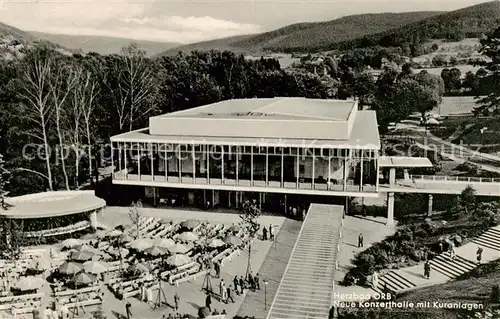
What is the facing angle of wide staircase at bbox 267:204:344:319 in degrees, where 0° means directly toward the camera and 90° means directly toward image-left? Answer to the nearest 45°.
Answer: approximately 0°

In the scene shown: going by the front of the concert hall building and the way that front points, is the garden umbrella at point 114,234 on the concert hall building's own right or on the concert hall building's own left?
on the concert hall building's own right

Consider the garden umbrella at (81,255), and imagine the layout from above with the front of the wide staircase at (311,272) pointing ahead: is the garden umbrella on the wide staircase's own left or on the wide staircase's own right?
on the wide staircase's own right

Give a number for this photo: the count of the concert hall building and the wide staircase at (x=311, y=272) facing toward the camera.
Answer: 2

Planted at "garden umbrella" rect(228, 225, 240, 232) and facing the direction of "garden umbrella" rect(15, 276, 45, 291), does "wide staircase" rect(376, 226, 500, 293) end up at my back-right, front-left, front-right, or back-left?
back-left

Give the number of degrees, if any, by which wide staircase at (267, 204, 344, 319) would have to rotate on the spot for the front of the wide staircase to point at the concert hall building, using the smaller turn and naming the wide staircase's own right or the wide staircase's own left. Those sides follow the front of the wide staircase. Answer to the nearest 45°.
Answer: approximately 180°

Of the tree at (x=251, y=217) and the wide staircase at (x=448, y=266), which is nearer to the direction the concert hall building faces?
the tree

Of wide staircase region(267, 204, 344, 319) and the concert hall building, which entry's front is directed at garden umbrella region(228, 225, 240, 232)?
the concert hall building

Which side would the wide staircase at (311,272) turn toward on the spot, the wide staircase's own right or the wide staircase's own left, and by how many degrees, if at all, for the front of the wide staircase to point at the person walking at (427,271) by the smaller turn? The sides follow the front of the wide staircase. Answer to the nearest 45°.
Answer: approximately 90° to the wide staircase's own left

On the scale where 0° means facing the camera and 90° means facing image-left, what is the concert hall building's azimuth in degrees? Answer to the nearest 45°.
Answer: approximately 0°

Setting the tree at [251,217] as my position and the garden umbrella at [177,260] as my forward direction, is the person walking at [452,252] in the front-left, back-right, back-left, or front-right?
back-left
